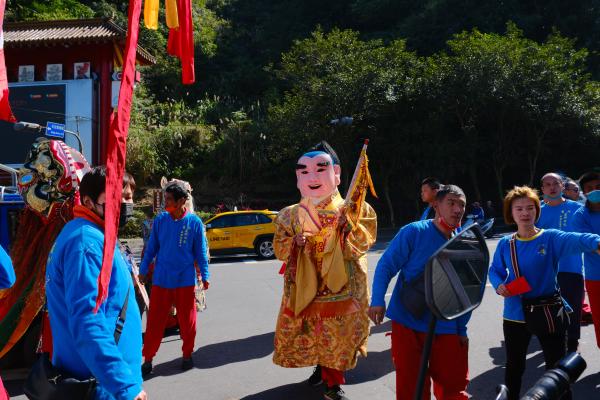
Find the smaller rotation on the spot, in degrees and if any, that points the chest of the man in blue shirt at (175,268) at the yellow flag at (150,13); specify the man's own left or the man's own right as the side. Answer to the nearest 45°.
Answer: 0° — they already face it

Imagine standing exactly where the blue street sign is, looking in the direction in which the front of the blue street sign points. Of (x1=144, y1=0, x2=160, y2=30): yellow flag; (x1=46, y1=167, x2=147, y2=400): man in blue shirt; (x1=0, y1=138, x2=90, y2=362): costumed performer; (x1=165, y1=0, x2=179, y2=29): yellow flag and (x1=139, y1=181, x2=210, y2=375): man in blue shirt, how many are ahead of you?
5

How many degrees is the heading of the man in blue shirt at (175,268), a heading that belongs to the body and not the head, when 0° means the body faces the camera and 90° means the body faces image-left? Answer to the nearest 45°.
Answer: approximately 0°

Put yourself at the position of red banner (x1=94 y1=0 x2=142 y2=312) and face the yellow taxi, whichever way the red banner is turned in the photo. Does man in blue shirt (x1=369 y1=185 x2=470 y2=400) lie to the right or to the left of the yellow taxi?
right

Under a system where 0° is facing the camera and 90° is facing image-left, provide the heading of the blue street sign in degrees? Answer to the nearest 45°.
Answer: approximately 0°

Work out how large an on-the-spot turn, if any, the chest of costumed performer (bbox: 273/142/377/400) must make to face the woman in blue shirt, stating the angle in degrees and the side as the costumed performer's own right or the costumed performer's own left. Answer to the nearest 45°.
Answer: approximately 45° to the costumed performer's own left
